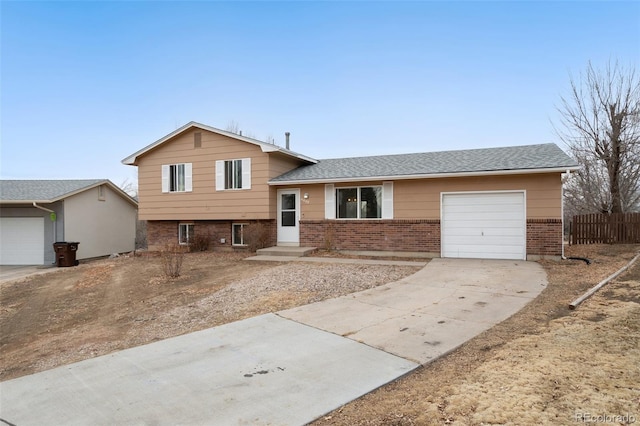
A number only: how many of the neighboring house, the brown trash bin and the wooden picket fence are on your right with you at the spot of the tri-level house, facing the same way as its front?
2

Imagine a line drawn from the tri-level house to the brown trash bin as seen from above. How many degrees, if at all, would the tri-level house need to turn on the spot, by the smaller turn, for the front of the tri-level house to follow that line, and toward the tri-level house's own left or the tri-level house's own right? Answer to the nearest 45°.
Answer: approximately 90° to the tri-level house's own right

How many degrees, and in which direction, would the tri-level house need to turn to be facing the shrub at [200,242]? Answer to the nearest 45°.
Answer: approximately 90° to its right

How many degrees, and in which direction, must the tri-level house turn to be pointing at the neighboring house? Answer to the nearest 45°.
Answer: approximately 90° to its right

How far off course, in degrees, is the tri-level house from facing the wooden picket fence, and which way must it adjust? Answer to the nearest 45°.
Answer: approximately 90° to its left

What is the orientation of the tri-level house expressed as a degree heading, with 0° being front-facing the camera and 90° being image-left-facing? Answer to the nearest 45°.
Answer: approximately 0°
